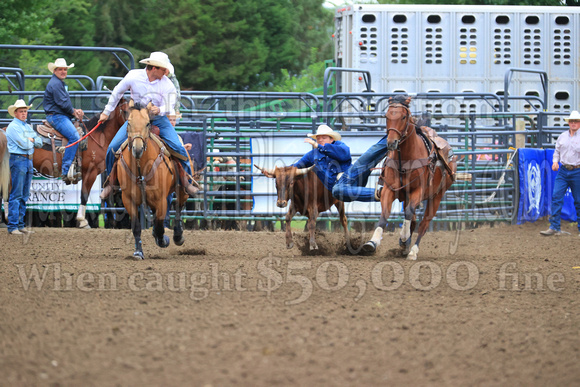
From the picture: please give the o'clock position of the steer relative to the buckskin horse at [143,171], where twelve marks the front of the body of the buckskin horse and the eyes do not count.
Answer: The steer is roughly at 8 o'clock from the buckskin horse.

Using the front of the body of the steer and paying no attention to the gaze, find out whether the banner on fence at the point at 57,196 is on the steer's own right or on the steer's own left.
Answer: on the steer's own right

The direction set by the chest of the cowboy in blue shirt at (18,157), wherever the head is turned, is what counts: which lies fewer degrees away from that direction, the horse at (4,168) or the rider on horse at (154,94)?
the rider on horse

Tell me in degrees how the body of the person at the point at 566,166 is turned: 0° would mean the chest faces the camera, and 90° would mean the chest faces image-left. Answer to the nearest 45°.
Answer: approximately 45°

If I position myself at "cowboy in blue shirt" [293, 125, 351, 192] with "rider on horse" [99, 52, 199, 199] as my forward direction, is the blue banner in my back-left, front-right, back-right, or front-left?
back-right

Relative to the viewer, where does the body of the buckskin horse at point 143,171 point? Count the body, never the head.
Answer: toward the camera

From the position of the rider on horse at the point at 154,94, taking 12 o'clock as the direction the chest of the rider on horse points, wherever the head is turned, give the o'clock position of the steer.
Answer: The steer is roughly at 8 o'clock from the rider on horse.

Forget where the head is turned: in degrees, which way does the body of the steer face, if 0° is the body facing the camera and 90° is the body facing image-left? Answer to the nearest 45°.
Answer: approximately 45°

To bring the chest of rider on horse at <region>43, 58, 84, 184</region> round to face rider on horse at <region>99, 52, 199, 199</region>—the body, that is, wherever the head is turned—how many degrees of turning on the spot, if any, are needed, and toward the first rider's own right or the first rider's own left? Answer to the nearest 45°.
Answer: approximately 90° to the first rider's own right

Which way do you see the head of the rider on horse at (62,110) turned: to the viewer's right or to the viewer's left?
to the viewer's right

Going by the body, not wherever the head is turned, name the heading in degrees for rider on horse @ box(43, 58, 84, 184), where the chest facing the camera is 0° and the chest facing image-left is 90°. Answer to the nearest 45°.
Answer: approximately 270°

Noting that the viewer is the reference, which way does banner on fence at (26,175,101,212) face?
facing the viewer

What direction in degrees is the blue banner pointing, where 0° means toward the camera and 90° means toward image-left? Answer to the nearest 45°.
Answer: approximately 0°
